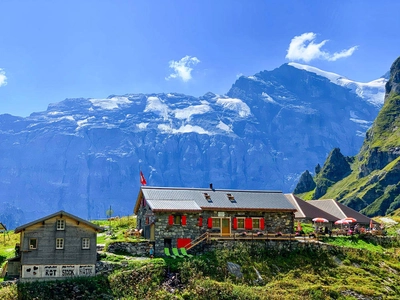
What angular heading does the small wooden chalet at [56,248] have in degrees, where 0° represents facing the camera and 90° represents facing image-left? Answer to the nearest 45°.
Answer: approximately 0°
